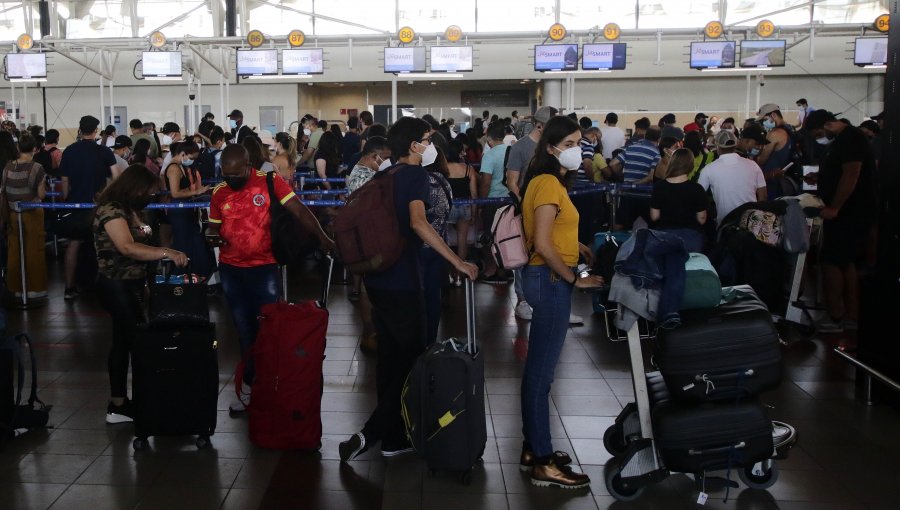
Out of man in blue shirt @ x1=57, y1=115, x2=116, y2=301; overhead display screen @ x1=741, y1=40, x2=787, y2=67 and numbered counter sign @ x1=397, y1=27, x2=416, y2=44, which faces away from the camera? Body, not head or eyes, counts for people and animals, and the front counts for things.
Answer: the man in blue shirt

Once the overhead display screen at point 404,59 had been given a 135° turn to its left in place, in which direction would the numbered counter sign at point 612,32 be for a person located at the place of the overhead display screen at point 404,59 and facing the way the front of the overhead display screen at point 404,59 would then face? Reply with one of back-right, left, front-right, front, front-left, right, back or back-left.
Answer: front-right

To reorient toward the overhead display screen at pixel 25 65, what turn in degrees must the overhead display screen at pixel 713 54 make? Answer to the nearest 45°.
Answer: approximately 90° to its right

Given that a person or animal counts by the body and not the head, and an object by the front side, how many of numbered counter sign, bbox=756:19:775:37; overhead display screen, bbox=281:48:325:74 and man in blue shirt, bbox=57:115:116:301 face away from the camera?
1

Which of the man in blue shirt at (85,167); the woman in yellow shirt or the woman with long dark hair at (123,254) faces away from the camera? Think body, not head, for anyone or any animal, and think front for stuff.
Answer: the man in blue shirt

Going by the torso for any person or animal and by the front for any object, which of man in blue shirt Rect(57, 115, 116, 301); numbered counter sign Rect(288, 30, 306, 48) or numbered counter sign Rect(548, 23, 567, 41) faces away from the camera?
the man in blue shirt

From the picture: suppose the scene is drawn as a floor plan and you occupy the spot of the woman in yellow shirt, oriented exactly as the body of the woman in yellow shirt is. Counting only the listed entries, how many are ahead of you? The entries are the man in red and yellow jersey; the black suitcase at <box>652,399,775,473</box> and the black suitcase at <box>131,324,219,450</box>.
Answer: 1

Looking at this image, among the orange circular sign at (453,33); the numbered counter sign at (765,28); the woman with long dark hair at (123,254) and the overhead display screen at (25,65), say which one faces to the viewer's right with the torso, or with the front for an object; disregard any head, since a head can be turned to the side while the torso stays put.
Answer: the woman with long dark hair

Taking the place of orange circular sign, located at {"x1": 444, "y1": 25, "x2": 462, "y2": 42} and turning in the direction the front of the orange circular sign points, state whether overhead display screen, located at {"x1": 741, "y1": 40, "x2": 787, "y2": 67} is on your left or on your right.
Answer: on your left

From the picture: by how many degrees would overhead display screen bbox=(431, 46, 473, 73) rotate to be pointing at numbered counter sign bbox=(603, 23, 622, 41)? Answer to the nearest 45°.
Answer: approximately 90° to its left

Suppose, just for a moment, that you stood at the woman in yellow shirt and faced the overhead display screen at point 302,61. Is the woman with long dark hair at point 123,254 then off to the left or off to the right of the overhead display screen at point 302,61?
left

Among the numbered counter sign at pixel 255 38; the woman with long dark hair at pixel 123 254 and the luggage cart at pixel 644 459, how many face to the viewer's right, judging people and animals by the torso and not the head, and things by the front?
2

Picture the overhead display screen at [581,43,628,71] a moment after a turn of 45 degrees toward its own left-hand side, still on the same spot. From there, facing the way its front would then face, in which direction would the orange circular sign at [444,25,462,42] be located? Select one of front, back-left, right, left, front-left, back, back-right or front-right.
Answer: back-right

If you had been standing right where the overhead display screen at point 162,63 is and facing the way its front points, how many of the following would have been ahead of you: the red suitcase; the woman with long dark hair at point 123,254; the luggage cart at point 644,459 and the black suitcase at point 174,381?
4

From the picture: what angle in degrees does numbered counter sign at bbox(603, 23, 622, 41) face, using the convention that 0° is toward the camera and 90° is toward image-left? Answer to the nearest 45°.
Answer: approximately 0°

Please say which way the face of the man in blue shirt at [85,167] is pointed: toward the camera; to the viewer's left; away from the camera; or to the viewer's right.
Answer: away from the camera

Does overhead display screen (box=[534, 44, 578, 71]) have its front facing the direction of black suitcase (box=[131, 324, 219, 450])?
yes
